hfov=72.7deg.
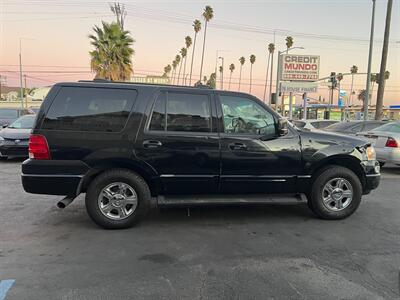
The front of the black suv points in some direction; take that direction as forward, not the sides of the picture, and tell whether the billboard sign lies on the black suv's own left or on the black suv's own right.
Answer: on the black suv's own left

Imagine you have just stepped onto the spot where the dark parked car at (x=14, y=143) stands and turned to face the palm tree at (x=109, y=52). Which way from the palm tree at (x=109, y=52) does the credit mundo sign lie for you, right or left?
right

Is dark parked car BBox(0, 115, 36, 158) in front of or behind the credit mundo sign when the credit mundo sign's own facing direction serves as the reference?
in front

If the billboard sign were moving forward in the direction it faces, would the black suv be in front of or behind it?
in front

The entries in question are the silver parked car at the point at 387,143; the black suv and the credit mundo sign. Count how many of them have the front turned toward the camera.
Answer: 1

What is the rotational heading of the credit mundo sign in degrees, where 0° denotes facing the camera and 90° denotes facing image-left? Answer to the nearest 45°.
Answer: approximately 0°

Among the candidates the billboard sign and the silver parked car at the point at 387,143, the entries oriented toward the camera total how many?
1

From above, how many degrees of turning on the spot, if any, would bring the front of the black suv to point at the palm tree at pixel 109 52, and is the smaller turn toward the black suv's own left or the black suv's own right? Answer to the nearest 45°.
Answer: approximately 90° to the black suv's own left

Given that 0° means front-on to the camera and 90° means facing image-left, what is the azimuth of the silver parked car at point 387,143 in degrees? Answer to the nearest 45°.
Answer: approximately 225°

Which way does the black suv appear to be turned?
to the viewer's right

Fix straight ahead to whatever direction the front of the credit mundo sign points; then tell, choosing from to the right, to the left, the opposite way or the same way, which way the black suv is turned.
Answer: to the left

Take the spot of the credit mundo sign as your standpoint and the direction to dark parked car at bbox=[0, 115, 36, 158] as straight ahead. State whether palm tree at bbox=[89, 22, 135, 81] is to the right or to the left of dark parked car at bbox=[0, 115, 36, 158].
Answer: right

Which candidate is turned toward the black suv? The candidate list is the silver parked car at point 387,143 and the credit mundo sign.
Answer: the credit mundo sign

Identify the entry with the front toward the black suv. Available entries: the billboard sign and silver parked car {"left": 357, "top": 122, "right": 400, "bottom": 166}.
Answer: the billboard sign
